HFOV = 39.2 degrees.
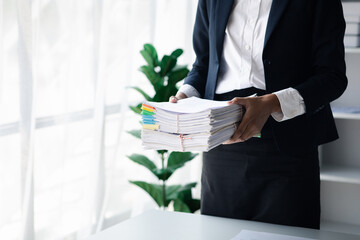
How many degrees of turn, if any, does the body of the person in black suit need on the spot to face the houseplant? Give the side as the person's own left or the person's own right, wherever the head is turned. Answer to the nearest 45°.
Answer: approximately 90° to the person's own right

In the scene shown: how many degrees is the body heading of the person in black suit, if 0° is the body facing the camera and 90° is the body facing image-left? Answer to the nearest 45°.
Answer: approximately 45°
